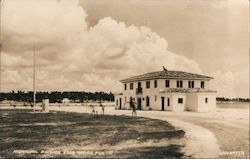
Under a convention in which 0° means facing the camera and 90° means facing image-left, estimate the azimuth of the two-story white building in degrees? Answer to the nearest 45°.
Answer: approximately 45°
